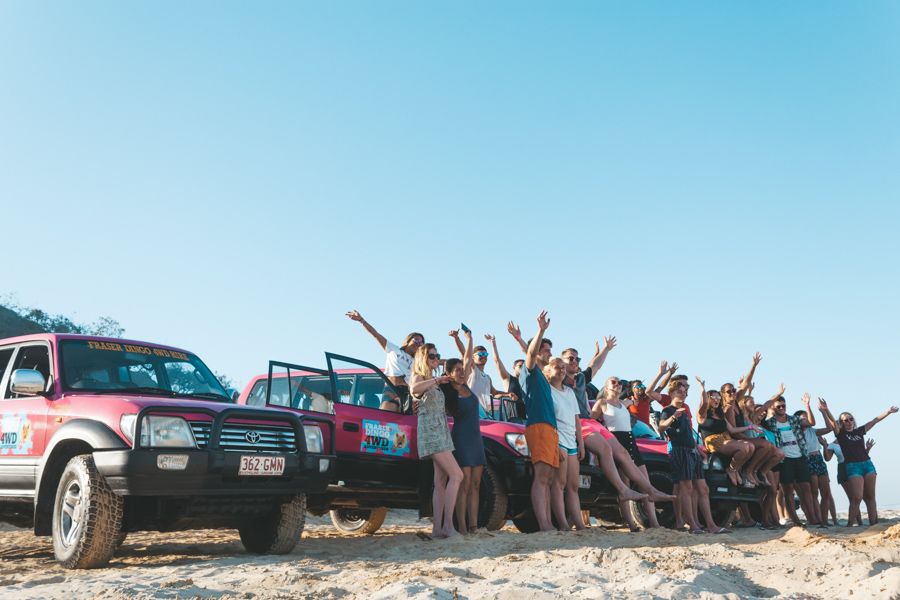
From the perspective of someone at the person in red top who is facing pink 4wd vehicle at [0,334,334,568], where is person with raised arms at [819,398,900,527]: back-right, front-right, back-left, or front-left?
back-left

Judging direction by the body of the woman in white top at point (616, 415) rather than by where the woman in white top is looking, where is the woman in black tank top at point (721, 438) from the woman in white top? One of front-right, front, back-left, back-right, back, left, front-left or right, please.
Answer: left

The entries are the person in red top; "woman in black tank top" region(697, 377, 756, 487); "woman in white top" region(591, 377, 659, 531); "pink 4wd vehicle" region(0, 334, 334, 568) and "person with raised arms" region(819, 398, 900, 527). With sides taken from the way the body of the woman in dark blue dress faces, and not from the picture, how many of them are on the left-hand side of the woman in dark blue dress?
4

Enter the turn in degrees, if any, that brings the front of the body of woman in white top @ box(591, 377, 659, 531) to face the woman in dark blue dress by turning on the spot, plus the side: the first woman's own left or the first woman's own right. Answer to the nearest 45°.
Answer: approximately 90° to the first woman's own right

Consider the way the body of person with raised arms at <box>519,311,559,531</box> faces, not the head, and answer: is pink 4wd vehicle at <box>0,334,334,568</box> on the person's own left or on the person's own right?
on the person's own right

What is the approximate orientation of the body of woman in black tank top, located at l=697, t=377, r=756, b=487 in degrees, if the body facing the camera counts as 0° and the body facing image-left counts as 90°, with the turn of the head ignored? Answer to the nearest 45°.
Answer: approximately 315°

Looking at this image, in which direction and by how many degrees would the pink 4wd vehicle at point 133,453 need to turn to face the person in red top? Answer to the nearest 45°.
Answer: approximately 90° to its left

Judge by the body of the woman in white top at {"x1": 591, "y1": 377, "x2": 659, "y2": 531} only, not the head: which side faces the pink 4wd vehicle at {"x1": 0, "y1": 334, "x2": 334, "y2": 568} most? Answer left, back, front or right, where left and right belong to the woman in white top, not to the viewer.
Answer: right

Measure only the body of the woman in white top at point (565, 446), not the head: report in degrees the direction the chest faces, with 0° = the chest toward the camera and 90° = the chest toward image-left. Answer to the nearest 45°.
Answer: approximately 315°
